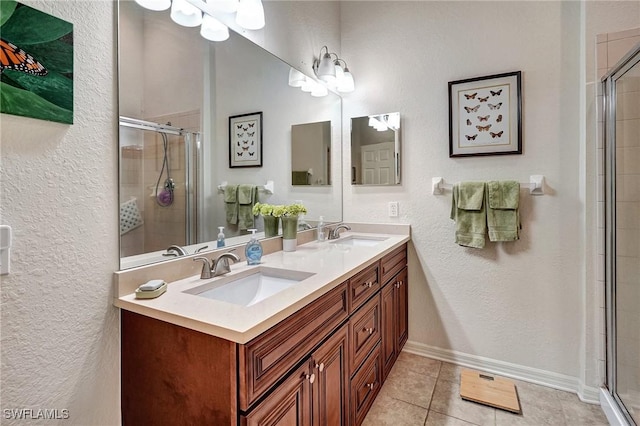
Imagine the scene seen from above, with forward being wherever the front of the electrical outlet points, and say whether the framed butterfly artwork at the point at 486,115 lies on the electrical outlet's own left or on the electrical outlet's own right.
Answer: on the electrical outlet's own left

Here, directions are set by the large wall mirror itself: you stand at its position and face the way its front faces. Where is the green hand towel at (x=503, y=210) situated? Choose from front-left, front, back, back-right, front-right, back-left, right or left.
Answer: front-left

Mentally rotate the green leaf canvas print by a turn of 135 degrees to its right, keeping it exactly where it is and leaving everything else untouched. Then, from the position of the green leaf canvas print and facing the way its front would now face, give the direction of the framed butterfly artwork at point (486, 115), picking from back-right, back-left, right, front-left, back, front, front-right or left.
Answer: back

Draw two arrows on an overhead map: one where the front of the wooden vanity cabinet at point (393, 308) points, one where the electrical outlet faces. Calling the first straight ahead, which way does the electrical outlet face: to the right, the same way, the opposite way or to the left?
to the right

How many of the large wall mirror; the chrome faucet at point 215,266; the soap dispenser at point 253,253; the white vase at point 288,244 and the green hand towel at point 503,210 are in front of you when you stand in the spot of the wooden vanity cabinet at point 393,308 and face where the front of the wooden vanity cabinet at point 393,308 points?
1

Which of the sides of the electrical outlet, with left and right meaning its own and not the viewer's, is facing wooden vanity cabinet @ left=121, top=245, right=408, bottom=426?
front

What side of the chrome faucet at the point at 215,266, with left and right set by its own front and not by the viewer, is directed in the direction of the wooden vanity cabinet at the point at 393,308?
left

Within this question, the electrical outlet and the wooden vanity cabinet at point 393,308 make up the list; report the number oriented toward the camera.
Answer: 1
